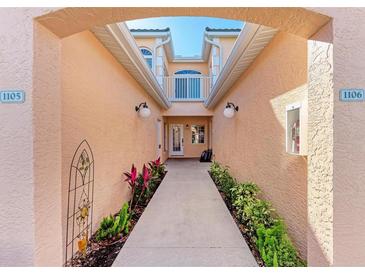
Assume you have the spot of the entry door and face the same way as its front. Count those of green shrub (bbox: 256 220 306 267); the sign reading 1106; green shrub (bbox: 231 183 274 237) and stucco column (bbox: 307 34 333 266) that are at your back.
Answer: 0

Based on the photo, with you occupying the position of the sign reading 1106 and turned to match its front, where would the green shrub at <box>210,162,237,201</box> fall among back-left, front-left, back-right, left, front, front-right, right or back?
back-right

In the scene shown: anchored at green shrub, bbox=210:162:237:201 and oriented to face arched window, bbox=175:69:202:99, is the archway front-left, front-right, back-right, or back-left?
back-left

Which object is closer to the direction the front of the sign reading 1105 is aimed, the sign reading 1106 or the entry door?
the sign reading 1106

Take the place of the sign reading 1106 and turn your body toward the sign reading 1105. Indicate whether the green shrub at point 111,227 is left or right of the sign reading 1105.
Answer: right

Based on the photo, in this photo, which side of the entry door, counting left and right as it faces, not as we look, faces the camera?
front

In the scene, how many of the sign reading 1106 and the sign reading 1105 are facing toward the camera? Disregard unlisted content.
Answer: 2

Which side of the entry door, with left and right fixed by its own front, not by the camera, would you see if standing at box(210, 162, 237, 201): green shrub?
front

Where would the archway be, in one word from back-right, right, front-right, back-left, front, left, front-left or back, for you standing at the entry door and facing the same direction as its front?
front

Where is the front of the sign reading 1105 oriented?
toward the camera

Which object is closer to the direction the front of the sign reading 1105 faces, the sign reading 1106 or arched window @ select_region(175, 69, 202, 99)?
the sign reading 1106

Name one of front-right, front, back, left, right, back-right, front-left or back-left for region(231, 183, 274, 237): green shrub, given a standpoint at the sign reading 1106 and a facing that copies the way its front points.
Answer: back-right

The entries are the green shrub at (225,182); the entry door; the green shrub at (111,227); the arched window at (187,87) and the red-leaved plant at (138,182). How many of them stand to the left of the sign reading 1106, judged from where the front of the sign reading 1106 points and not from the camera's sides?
0

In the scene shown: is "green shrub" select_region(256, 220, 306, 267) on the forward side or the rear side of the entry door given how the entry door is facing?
on the forward side
